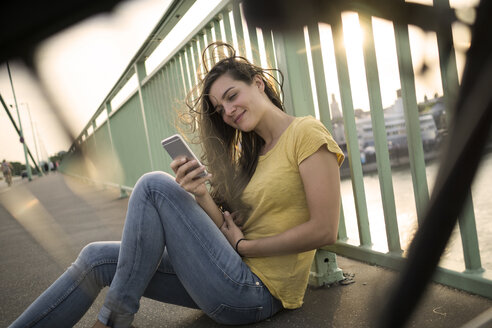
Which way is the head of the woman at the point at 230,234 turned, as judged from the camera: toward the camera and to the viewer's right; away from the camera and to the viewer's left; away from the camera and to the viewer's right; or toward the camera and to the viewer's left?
toward the camera and to the viewer's left

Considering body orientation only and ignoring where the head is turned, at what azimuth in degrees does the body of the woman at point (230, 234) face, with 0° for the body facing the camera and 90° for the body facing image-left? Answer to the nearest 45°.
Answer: approximately 90°

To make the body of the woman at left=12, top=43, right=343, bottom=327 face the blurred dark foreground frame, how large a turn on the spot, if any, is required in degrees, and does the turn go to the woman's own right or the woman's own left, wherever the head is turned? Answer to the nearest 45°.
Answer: approximately 90° to the woman's own left
